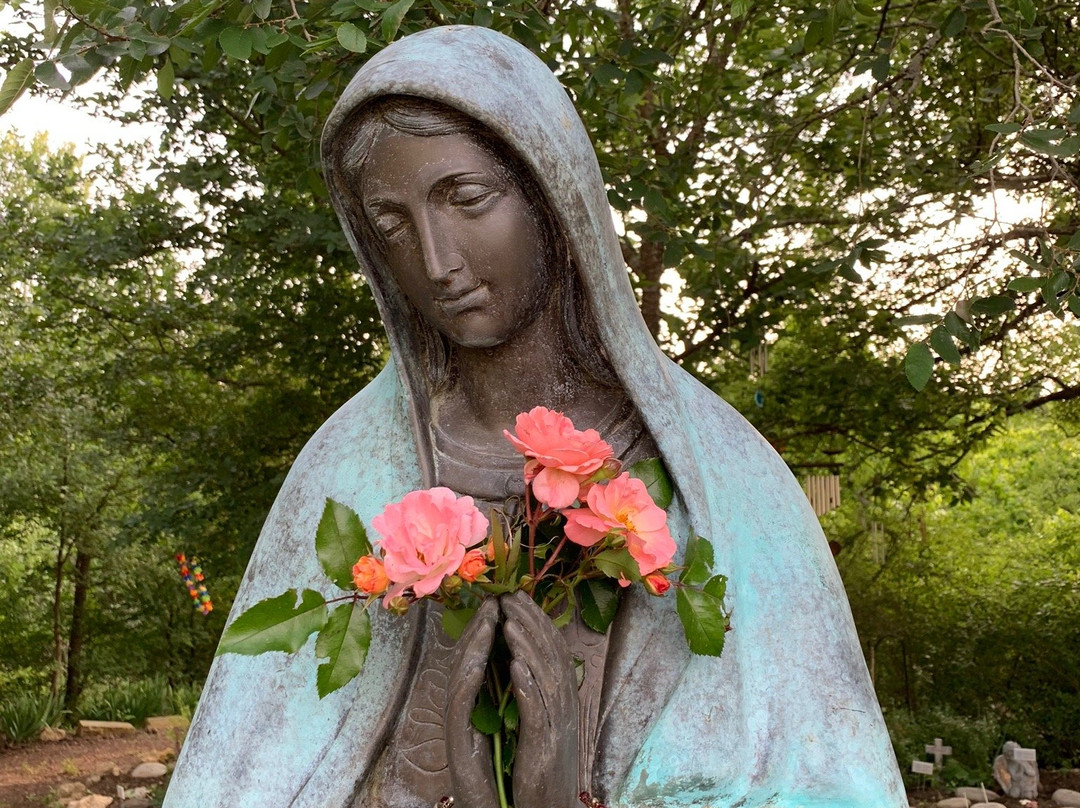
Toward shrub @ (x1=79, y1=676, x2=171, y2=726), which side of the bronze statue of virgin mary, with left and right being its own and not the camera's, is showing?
back

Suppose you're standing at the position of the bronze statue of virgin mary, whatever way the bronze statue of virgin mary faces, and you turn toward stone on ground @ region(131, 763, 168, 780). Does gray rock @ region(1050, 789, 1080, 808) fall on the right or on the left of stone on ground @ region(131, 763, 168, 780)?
right

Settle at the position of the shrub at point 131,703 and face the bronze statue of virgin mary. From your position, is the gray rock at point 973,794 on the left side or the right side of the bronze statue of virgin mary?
left

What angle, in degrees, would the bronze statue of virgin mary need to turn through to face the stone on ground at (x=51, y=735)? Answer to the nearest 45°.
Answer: approximately 135° to its right

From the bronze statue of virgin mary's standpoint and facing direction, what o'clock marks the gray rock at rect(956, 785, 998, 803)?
The gray rock is roughly at 7 o'clock from the bronze statue of virgin mary.

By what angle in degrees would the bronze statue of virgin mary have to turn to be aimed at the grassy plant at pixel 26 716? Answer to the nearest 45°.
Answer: approximately 135° to its right

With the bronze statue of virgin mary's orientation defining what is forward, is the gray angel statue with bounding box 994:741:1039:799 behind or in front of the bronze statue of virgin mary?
behind

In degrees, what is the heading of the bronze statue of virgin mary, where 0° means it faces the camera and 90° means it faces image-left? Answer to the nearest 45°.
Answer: approximately 0°

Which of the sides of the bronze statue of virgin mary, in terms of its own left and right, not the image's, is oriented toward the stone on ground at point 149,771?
back

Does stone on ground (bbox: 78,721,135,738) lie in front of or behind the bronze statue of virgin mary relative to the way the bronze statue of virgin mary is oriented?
behind
